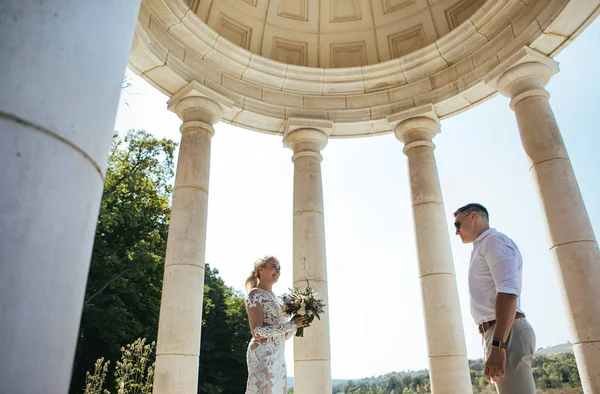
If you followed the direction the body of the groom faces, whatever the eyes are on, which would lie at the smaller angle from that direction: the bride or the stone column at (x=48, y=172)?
the bride

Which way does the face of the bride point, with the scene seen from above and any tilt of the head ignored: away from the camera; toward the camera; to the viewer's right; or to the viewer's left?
to the viewer's right

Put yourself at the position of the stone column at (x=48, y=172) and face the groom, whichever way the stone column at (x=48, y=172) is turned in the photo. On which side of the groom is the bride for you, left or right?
left

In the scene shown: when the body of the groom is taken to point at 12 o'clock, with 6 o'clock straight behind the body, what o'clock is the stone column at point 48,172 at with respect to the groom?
The stone column is roughly at 10 o'clock from the groom.

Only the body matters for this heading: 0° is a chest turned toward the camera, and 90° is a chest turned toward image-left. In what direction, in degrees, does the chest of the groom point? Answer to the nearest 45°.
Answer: approximately 90°

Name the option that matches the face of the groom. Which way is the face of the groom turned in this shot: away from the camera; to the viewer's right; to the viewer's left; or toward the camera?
to the viewer's left

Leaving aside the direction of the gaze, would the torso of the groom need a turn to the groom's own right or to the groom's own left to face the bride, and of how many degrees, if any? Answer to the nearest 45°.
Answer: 0° — they already face them
